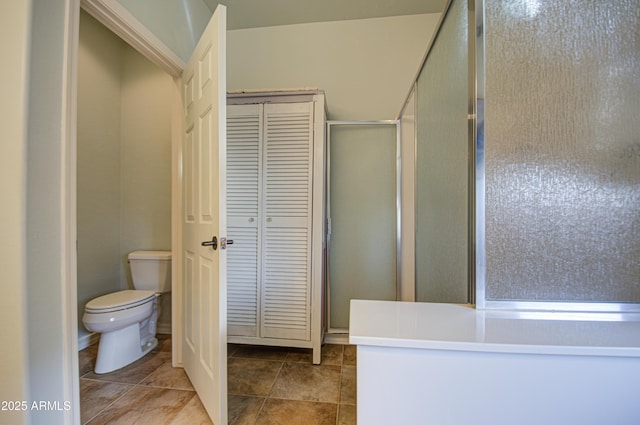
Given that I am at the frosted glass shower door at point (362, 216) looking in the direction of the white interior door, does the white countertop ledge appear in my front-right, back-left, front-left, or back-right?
front-left

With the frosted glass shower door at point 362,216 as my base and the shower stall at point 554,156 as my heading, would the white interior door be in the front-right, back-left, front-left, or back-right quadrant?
front-right

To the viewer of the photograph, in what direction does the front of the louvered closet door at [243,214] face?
facing the viewer

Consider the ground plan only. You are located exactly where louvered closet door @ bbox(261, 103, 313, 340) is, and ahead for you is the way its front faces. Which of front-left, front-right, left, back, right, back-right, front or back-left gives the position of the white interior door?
front-right

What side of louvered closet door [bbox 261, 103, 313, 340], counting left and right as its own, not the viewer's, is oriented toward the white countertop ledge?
front

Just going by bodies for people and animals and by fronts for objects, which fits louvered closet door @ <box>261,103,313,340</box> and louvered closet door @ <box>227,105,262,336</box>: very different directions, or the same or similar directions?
same or similar directions

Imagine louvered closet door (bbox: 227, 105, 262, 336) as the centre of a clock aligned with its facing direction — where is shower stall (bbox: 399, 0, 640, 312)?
The shower stall is roughly at 11 o'clock from the louvered closet door.

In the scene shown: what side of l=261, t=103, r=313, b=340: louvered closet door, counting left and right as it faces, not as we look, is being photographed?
front

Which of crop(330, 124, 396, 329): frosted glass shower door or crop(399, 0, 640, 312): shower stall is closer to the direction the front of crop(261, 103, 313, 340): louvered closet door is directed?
the shower stall

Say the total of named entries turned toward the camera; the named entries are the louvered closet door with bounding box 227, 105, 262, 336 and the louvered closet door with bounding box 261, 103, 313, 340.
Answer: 2

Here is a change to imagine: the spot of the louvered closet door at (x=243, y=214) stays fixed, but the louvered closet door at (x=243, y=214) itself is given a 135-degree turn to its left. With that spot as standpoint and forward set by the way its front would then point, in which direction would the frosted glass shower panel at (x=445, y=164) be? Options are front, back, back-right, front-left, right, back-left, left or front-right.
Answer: right

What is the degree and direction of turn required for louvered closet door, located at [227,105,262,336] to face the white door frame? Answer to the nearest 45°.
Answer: approximately 45° to its right

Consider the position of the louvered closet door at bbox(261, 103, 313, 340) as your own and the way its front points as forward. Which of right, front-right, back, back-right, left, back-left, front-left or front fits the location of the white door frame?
front-right

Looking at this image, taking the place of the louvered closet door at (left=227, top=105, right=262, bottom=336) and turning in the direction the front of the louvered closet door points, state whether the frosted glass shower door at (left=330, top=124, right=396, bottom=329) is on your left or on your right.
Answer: on your left
